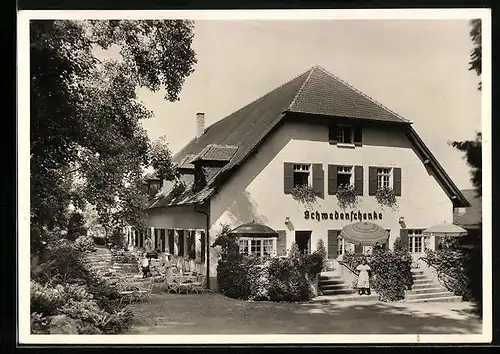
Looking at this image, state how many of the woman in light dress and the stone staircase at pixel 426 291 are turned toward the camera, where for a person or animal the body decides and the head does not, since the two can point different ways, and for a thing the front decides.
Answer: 2

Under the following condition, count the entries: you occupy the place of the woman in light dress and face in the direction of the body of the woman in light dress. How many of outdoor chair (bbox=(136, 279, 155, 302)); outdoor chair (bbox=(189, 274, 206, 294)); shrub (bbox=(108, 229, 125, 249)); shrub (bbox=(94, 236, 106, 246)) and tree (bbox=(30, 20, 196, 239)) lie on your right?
5

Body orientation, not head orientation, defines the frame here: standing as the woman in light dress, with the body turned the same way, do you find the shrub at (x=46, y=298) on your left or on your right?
on your right

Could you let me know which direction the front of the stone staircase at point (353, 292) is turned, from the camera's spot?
facing the viewer
